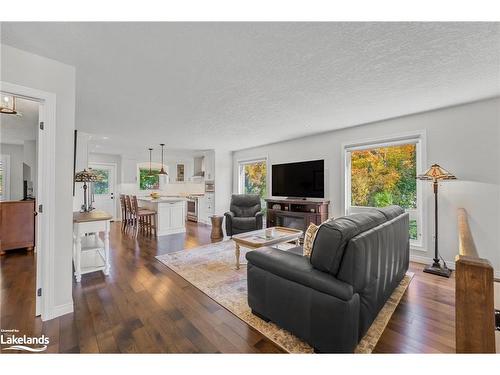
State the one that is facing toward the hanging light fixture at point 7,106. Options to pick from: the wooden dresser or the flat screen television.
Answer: the flat screen television

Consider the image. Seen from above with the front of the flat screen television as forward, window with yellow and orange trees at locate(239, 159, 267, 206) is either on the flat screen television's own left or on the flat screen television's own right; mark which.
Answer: on the flat screen television's own right

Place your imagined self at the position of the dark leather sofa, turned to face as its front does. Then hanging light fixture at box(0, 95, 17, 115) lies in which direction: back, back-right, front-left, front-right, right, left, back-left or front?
front-left

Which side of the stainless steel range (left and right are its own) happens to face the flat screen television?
left

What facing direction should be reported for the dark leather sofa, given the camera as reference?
facing away from the viewer and to the left of the viewer

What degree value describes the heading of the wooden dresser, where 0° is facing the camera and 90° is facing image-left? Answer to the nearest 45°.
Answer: approximately 270°

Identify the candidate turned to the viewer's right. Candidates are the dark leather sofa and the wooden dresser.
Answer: the wooden dresser

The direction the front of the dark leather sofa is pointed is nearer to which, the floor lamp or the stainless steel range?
the stainless steel range

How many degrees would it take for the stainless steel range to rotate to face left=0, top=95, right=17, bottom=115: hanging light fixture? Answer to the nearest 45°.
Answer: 0° — it already faces it
